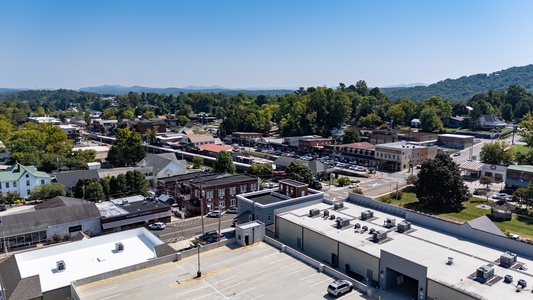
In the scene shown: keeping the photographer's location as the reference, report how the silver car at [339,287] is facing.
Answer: facing away from the viewer and to the right of the viewer

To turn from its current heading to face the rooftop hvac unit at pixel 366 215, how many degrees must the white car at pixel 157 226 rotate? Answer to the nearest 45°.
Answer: approximately 135° to its left

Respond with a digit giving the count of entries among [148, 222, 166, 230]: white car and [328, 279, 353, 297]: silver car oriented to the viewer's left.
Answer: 1

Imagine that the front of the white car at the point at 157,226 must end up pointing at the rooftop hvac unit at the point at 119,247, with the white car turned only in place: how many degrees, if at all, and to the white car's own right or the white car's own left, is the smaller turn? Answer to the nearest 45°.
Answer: approximately 90° to the white car's own left

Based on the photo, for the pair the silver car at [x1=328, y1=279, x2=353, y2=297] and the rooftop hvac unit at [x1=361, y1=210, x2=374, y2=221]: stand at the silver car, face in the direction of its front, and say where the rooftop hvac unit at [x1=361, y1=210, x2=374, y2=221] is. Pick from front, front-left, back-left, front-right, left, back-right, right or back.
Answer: front-left

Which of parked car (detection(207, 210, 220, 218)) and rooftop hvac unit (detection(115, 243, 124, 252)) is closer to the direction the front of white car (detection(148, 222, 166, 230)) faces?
the rooftop hvac unit

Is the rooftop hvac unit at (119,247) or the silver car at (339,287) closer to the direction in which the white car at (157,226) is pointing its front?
the rooftop hvac unit

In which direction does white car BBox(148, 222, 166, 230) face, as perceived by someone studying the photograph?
facing to the left of the viewer

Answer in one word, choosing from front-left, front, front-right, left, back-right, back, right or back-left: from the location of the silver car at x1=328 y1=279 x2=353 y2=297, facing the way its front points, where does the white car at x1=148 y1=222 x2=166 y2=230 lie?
left
